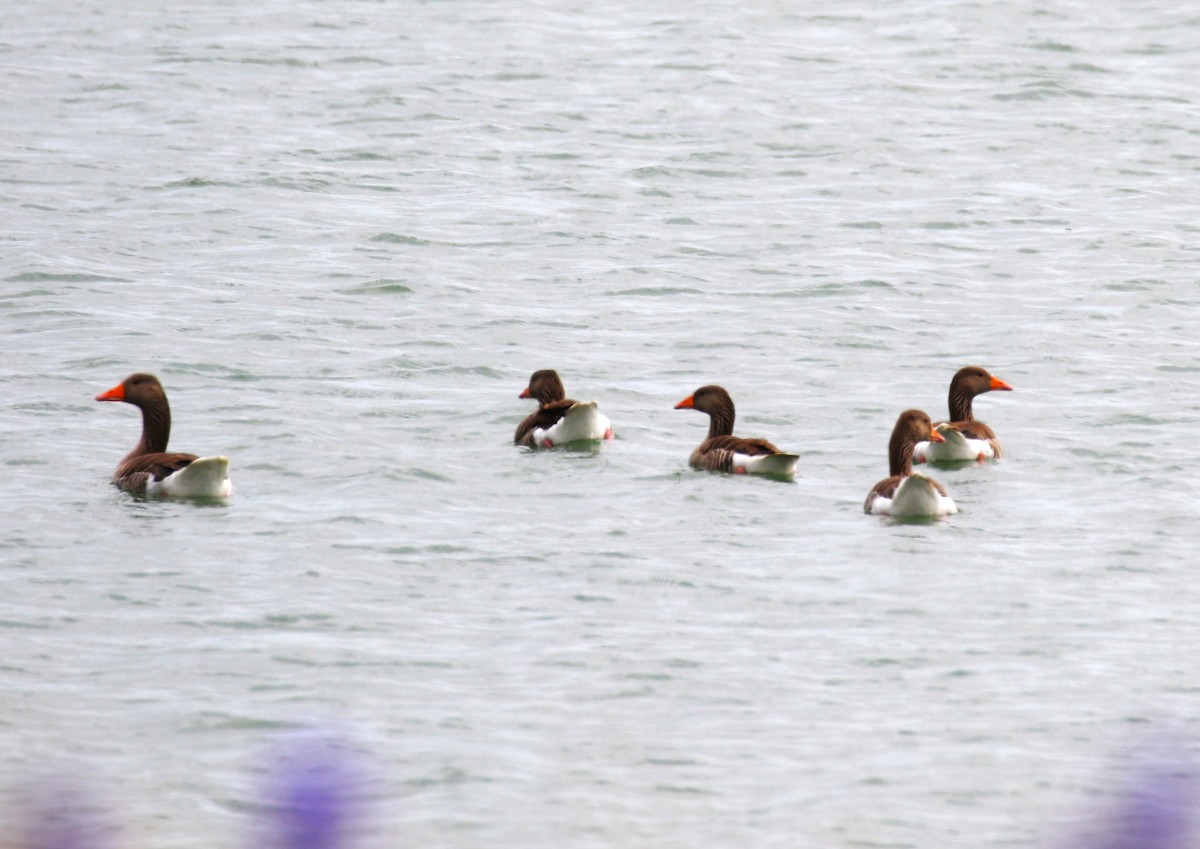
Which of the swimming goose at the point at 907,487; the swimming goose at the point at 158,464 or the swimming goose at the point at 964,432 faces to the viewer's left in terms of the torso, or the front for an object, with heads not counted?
the swimming goose at the point at 158,464

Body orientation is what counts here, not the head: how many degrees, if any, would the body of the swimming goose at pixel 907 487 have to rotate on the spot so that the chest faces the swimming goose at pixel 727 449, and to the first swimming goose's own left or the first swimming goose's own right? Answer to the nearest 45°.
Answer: approximately 45° to the first swimming goose's own left

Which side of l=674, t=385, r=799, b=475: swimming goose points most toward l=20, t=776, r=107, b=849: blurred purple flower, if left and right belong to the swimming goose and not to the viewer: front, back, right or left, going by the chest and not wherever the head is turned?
left

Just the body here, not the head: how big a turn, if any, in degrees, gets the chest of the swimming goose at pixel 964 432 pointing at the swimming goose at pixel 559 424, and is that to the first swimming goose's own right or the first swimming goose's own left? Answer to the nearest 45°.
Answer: approximately 135° to the first swimming goose's own left

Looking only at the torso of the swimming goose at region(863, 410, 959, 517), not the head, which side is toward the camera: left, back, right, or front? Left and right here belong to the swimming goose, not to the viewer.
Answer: back

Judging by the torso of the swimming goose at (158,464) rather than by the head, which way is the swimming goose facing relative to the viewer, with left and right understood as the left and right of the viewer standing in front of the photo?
facing to the left of the viewer

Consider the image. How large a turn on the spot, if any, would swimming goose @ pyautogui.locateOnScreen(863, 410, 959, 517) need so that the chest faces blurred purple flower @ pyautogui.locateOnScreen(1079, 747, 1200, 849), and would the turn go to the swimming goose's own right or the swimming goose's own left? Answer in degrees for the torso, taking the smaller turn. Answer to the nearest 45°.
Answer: approximately 180°

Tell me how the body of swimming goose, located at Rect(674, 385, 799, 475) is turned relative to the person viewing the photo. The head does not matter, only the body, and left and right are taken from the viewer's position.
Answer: facing to the left of the viewer

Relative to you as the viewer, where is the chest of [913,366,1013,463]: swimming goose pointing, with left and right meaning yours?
facing away from the viewer and to the right of the viewer
